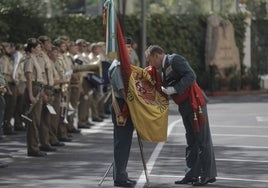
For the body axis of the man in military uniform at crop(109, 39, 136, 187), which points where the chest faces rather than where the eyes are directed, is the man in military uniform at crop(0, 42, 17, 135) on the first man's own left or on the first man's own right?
on the first man's own left

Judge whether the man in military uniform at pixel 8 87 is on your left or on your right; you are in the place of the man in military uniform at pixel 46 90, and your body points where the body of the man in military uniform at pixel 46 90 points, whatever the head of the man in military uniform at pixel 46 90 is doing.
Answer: on your left

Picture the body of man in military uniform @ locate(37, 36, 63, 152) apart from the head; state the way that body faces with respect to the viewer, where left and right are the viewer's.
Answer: facing to the right of the viewer

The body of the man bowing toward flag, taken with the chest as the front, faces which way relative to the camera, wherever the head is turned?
to the viewer's left

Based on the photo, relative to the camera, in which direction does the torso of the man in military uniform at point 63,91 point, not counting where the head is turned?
to the viewer's right

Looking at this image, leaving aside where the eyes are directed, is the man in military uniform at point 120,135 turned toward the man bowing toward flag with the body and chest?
yes

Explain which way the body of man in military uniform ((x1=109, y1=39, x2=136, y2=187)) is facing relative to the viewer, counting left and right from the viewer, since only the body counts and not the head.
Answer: facing to the right of the viewer

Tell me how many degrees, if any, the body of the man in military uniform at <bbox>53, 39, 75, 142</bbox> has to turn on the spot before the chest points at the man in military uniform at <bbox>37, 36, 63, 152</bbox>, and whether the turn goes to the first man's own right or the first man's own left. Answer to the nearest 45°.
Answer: approximately 90° to the first man's own right

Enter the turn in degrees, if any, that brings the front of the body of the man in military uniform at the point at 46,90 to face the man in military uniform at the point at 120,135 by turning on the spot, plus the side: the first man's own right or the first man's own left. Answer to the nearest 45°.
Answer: approximately 90° to the first man's own right
